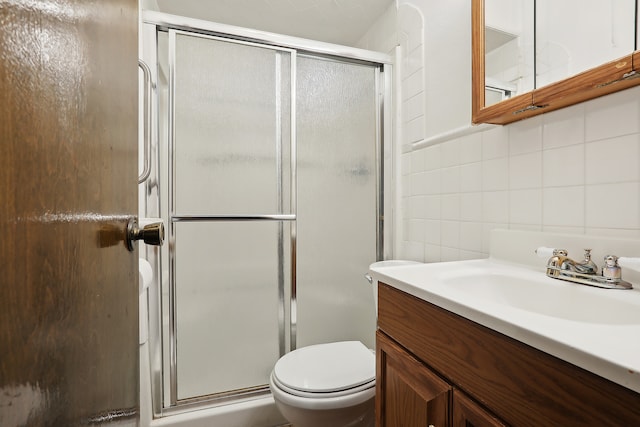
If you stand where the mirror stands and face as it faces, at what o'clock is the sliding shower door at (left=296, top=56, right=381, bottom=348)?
The sliding shower door is roughly at 2 o'clock from the mirror.

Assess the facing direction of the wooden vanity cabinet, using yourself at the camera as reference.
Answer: facing the viewer and to the left of the viewer

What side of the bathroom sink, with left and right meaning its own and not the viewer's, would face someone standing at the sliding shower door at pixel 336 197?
right

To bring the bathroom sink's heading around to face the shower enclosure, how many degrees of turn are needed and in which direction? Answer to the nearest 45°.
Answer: approximately 45° to its right

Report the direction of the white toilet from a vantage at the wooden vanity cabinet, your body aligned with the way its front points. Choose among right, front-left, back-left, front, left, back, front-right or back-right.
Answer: right

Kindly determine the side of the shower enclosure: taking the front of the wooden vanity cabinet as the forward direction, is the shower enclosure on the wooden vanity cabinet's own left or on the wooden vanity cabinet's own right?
on the wooden vanity cabinet's own right

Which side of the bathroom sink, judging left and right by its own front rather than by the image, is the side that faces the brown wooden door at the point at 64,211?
front
